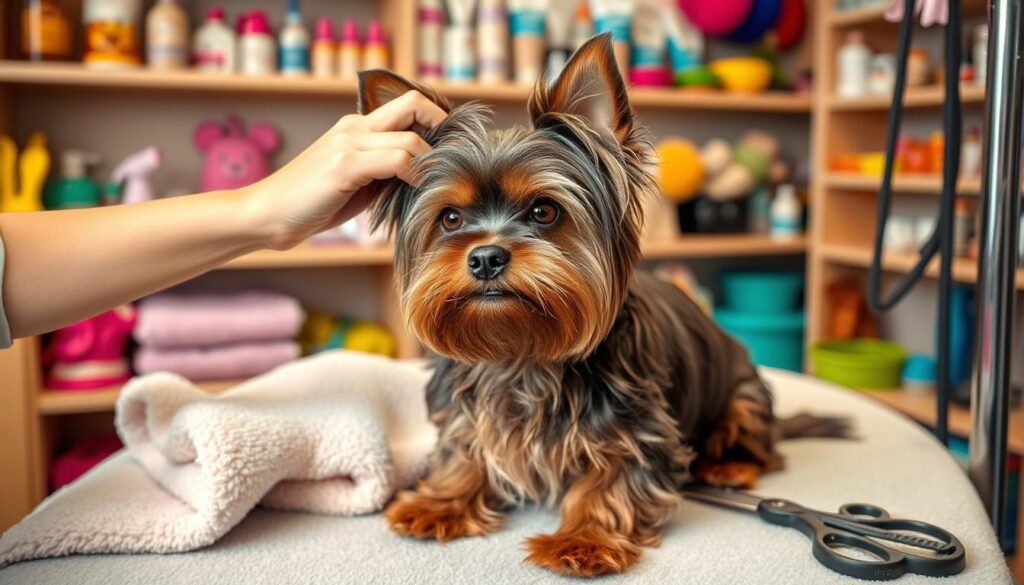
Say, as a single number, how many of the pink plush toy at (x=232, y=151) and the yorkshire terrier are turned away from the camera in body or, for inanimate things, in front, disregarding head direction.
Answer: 0

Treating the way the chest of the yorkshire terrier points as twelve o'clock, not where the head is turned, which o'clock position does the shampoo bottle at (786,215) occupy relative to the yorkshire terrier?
The shampoo bottle is roughly at 5 o'clock from the yorkshire terrier.

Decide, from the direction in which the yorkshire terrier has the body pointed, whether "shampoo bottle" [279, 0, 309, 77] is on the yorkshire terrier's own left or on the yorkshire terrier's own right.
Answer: on the yorkshire terrier's own right

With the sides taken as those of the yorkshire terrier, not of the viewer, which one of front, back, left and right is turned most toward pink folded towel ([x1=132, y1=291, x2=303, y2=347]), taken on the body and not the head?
right

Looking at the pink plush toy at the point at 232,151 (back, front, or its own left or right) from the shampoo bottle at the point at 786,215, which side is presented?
left

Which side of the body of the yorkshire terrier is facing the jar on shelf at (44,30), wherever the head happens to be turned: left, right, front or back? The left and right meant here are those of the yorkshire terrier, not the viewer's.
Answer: right

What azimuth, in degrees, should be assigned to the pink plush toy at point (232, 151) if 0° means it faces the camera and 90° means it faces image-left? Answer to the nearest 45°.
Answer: approximately 0°

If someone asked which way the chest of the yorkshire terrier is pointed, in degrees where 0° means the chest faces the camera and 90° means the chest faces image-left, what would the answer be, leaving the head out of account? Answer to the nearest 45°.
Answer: approximately 45°

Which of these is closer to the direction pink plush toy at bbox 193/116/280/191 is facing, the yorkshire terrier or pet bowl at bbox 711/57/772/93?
the yorkshire terrier

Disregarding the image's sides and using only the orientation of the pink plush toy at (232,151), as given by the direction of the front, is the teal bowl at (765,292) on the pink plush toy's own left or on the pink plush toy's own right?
on the pink plush toy's own left

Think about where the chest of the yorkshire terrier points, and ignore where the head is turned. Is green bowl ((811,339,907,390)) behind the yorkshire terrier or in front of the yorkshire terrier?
behind

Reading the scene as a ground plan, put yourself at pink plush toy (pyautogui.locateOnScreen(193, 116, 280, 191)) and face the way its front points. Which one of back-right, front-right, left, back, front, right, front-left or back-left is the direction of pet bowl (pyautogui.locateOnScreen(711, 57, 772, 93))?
left
